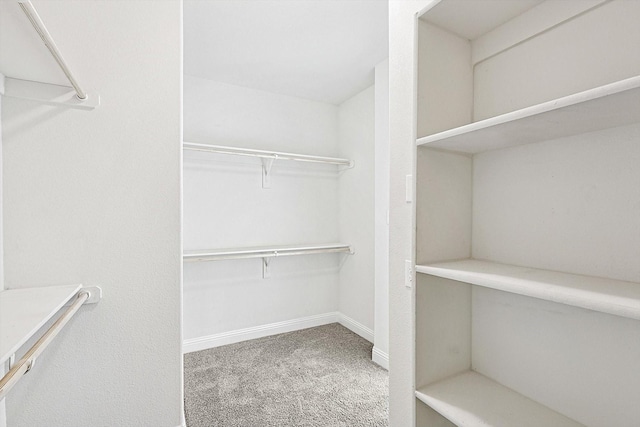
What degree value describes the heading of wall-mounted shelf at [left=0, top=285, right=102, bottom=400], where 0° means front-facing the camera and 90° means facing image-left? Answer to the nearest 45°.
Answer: approximately 270°

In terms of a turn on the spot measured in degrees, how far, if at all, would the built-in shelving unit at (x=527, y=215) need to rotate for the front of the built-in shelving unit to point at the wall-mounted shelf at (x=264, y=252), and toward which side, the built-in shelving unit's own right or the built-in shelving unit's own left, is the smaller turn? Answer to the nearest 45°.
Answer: approximately 45° to the built-in shelving unit's own right

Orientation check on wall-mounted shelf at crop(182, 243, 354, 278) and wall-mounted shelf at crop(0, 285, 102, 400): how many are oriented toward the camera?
1

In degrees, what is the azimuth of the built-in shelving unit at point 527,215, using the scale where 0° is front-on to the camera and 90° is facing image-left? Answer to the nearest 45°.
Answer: approximately 45°

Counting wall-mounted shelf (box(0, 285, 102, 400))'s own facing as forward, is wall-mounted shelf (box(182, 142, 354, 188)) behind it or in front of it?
in front

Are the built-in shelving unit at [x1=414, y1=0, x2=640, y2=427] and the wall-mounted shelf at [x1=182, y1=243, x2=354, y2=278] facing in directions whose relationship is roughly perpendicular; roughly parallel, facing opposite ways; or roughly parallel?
roughly perpendicular

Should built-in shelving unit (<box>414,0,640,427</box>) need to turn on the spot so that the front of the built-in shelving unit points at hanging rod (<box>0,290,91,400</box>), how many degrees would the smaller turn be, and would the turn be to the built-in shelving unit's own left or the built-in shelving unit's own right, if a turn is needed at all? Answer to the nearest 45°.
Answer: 0° — it already faces it

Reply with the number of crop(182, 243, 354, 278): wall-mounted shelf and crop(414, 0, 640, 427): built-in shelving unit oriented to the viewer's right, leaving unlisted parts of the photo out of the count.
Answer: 0
